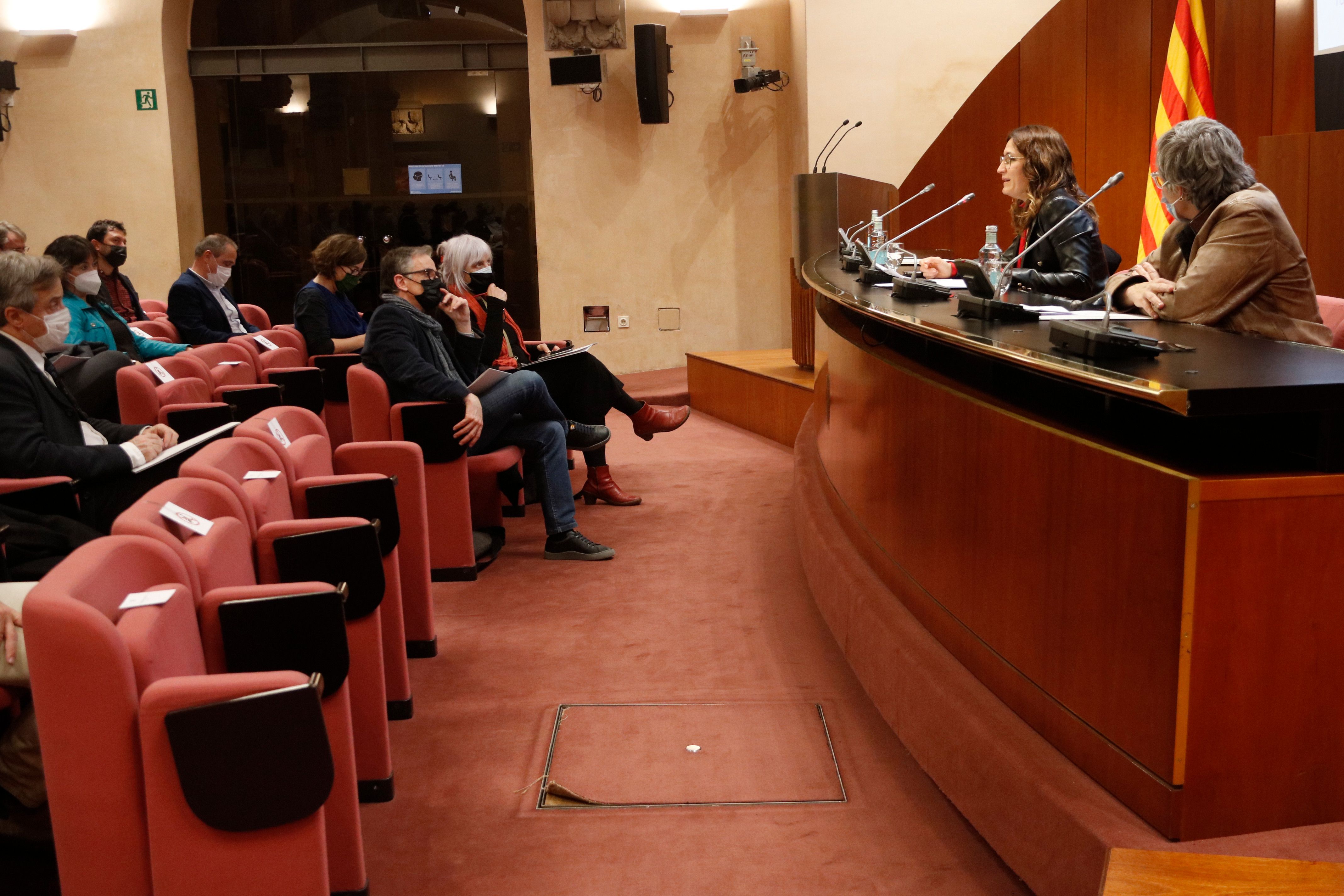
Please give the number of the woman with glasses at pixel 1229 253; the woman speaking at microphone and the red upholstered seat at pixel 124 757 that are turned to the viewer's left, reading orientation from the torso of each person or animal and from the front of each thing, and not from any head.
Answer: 2

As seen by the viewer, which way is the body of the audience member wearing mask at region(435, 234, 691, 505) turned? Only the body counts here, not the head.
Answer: to the viewer's right

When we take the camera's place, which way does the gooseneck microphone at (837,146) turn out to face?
facing to the right of the viewer

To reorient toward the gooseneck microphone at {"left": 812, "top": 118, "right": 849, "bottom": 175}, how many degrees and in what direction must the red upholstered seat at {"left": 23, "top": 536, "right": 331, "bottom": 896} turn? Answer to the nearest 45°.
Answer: approximately 45° to its left

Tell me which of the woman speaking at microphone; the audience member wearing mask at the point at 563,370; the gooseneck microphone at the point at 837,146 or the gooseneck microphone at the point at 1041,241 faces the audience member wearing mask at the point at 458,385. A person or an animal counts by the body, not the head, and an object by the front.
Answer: the woman speaking at microphone

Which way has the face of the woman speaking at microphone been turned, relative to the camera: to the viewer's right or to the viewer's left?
to the viewer's left

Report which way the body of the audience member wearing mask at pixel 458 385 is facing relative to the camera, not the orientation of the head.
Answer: to the viewer's right

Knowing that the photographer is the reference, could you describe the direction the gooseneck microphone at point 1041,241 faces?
facing to the right of the viewer

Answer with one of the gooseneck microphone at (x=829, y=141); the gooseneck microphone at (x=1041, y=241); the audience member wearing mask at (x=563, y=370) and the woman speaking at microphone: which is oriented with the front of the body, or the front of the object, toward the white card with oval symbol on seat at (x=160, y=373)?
the woman speaking at microphone
